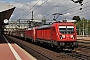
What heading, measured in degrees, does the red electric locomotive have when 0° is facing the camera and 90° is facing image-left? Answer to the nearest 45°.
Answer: approximately 315°
